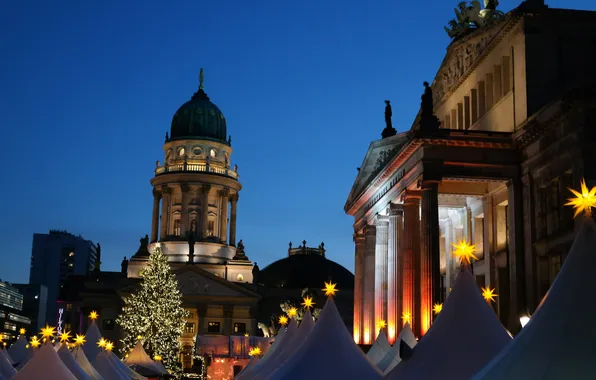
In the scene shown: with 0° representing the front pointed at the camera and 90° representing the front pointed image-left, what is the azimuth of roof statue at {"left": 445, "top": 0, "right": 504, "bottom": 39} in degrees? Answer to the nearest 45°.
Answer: approximately 90°
